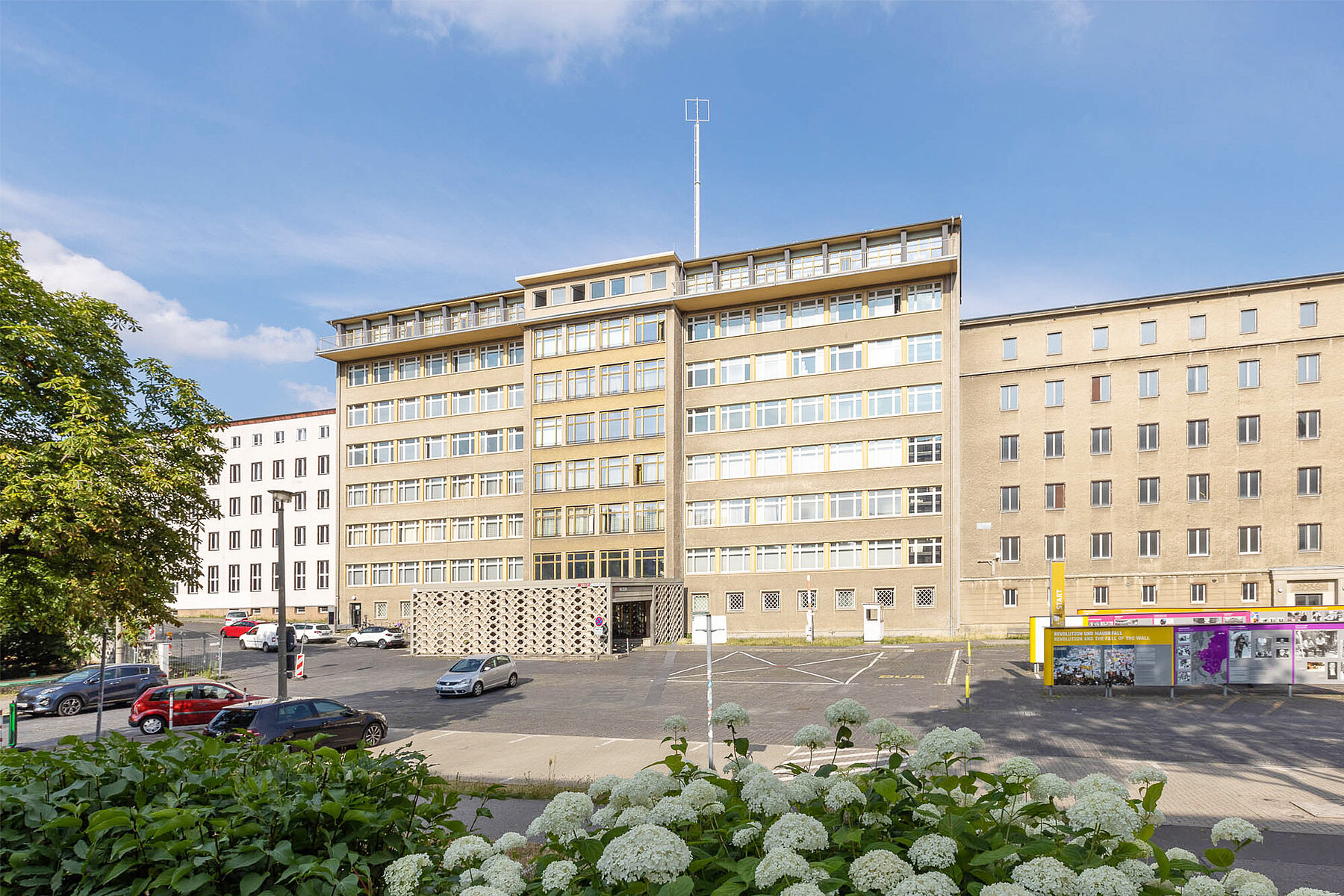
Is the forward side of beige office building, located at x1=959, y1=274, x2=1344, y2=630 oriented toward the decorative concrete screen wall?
no

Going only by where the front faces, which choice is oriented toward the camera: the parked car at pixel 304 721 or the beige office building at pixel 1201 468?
the beige office building

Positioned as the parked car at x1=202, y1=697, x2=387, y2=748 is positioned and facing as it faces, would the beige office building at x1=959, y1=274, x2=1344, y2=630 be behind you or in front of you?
in front

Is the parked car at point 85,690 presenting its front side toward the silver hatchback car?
no

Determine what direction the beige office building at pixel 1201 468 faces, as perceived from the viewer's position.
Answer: facing the viewer

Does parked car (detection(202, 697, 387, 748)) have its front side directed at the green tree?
no

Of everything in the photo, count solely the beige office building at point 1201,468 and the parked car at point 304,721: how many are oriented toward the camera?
1

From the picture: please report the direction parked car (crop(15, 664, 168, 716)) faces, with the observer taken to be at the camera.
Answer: facing the viewer and to the left of the viewer

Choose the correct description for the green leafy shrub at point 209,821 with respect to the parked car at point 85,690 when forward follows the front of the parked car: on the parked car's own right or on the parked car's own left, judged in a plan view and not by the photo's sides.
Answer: on the parked car's own left

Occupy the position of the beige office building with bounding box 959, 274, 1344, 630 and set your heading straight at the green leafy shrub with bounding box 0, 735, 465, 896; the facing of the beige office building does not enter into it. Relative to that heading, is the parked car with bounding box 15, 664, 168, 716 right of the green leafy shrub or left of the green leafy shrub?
right

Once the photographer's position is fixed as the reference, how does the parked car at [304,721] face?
facing away from the viewer and to the right of the viewer

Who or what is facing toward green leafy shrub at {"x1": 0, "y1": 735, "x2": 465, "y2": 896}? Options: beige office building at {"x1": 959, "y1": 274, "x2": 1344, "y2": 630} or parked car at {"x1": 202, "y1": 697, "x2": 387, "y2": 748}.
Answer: the beige office building

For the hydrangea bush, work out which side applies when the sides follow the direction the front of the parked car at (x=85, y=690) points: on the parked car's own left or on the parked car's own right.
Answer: on the parked car's own left

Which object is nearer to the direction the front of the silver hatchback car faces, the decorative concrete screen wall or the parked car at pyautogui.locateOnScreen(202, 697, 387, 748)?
the parked car

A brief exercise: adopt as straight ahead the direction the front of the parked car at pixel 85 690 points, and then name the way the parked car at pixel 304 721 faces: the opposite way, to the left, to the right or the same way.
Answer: the opposite way
